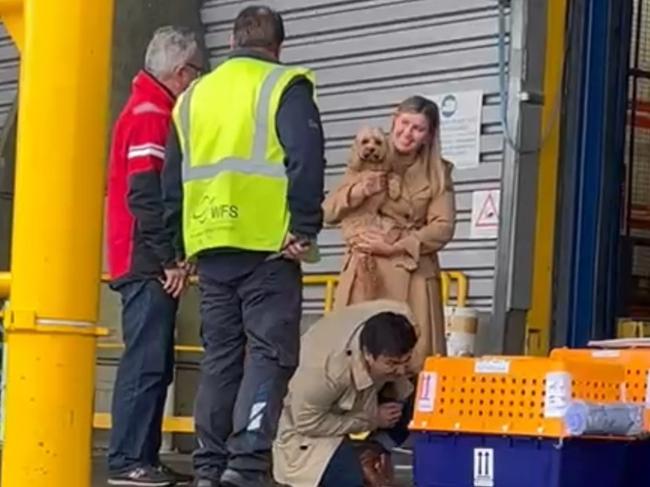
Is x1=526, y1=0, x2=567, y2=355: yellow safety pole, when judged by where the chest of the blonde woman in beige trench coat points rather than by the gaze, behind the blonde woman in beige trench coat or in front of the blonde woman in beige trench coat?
behind

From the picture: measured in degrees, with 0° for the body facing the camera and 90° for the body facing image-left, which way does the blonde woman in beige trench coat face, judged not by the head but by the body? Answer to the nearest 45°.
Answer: approximately 45°

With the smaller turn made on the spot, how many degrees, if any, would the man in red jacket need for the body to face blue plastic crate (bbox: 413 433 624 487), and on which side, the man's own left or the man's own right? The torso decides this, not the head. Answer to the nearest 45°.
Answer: approximately 45° to the man's own right

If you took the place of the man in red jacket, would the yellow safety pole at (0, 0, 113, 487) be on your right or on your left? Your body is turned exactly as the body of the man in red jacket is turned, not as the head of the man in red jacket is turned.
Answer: on your right

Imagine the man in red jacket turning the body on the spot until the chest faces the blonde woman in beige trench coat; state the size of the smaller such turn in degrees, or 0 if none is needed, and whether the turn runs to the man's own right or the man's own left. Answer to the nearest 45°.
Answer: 0° — they already face them

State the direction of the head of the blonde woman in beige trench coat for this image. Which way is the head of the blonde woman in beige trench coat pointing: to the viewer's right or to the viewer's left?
to the viewer's left

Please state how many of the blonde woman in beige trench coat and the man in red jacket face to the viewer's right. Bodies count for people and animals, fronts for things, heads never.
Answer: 1

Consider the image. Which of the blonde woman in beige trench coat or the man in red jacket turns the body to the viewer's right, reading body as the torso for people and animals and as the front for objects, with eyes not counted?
the man in red jacket

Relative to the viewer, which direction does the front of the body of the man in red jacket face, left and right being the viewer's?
facing to the right of the viewer
